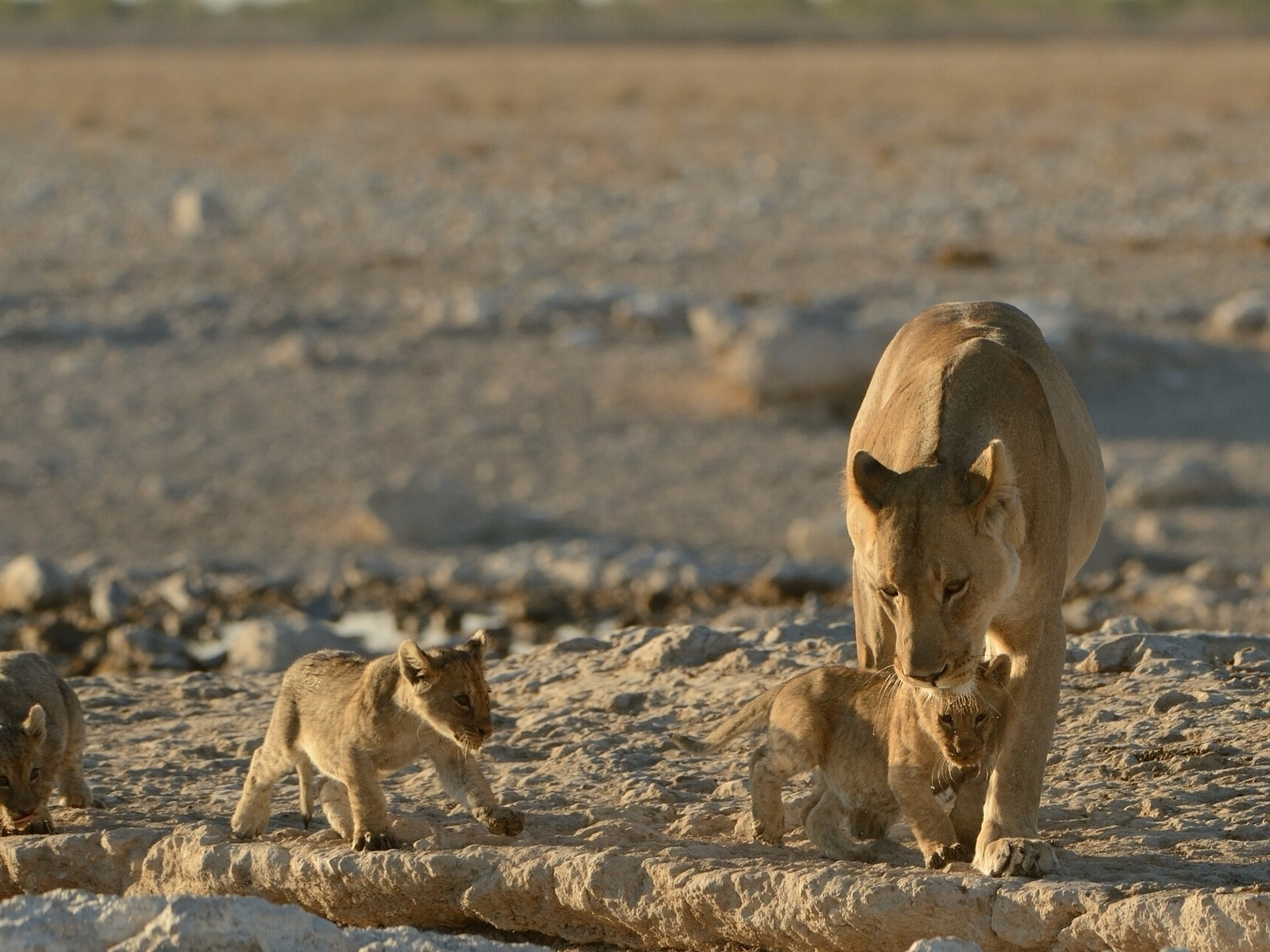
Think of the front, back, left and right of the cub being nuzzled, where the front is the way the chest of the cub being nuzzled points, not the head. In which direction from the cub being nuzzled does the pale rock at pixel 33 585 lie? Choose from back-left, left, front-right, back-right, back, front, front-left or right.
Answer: back

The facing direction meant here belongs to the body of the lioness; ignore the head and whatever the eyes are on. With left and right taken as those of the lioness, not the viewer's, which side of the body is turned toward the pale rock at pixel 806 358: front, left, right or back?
back

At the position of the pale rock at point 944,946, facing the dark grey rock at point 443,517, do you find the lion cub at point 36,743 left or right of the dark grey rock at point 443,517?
left

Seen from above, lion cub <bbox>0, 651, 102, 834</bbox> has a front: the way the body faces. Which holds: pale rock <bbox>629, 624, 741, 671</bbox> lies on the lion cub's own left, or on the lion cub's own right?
on the lion cub's own left

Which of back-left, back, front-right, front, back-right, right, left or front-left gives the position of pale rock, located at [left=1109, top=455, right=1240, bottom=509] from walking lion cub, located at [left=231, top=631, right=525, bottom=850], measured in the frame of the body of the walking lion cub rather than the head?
left

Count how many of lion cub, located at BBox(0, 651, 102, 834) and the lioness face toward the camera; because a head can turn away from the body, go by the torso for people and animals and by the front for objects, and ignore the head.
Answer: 2

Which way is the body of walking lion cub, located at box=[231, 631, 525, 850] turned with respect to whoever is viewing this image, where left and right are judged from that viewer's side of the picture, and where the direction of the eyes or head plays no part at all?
facing the viewer and to the right of the viewer

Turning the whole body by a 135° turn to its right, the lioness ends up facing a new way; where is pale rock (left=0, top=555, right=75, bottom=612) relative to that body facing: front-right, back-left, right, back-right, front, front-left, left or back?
front

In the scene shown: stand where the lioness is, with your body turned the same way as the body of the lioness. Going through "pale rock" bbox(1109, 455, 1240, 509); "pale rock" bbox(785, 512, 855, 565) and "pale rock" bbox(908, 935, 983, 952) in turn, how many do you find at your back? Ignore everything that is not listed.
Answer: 2

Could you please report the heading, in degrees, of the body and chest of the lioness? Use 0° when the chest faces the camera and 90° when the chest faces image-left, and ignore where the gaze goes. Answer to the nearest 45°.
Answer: approximately 0°

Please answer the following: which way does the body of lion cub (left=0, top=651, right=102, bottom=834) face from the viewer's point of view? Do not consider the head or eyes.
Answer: toward the camera

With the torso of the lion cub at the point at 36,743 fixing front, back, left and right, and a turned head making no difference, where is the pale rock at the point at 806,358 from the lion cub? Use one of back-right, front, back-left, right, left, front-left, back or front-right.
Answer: back-left

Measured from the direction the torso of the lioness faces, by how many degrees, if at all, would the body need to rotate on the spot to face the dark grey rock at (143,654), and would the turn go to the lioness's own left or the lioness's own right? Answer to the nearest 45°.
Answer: approximately 135° to the lioness's own right

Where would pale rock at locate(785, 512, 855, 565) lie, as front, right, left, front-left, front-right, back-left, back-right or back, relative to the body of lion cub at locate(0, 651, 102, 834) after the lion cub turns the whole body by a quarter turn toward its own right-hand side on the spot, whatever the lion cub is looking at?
back-right

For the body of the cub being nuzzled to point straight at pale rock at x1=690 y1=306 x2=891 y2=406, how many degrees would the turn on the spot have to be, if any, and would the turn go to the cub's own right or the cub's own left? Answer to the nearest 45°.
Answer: approximately 135° to the cub's own left

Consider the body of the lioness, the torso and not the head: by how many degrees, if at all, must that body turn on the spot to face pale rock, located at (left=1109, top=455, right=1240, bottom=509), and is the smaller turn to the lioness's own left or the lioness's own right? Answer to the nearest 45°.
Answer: approximately 180°

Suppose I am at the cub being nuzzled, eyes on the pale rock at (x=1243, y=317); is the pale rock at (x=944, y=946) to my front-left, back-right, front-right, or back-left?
back-right
